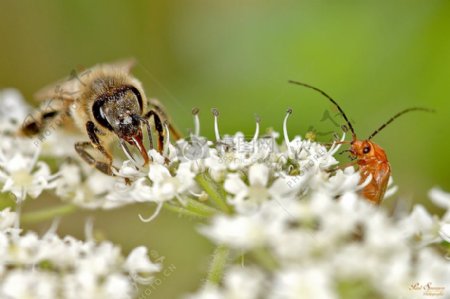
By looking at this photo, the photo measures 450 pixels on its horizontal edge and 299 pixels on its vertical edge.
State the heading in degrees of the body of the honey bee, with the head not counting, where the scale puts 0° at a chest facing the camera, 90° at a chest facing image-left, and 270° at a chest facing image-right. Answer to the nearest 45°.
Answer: approximately 315°
